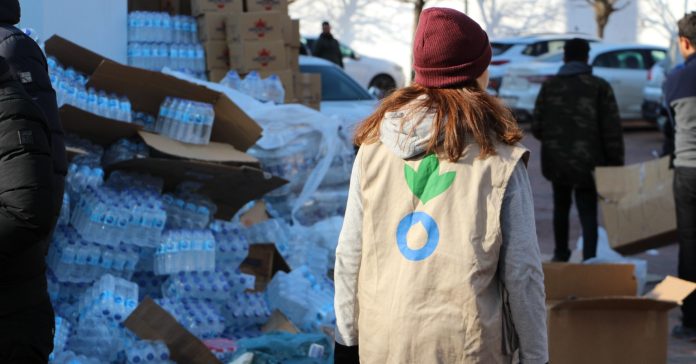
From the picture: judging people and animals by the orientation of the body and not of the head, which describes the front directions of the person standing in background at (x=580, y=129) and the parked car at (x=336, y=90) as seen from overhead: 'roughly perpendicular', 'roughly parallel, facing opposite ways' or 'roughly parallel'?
roughly perpendicular

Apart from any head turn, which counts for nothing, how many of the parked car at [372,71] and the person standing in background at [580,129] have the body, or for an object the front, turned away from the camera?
1

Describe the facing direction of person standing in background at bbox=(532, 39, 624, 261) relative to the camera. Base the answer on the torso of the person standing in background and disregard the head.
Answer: away from the camera

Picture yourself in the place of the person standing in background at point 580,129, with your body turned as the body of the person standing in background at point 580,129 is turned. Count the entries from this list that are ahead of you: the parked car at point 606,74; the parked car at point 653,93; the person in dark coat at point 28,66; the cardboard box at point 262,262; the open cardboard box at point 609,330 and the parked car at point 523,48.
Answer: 3

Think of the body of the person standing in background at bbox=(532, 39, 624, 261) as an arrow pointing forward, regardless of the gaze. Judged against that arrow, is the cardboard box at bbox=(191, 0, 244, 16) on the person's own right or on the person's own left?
on the person's own left

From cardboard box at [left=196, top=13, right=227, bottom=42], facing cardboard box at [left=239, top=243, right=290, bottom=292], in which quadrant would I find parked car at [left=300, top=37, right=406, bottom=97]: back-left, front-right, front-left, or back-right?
back-left

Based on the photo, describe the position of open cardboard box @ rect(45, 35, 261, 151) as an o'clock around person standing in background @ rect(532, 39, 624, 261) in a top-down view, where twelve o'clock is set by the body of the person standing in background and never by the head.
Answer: The open cardboard box is roughly at 8 o'clock from the person standing in background.
